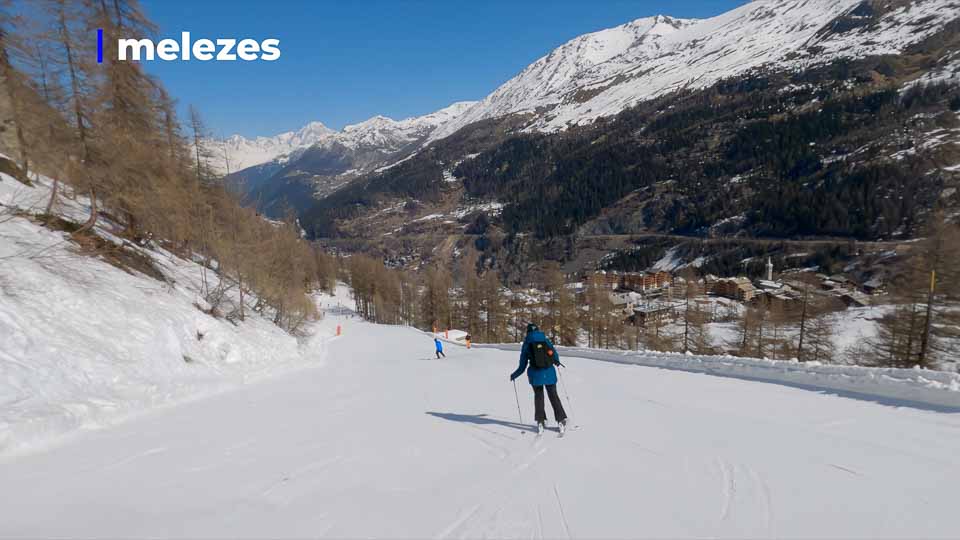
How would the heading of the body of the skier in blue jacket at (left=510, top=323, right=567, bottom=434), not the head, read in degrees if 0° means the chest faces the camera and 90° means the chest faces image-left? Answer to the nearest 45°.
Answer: approximately 180°
